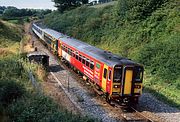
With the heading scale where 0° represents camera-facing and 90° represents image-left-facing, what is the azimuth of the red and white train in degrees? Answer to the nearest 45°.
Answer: approximately 315°

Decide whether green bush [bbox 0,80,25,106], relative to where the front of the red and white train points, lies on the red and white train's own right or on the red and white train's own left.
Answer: on the red and white train's own right
